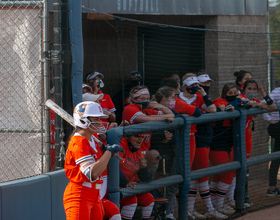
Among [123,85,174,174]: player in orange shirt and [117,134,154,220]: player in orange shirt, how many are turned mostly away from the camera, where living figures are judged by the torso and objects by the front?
0

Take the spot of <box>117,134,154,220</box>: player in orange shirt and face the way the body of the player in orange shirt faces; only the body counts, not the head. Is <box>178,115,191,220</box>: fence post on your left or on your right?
on your left

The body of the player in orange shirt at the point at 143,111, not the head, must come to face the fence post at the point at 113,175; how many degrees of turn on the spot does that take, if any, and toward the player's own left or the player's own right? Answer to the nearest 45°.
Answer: approximately 45° to the player's own right

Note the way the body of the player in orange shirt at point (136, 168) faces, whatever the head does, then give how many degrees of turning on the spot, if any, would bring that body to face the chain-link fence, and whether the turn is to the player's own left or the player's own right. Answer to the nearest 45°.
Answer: approximately 135° to the player's own right

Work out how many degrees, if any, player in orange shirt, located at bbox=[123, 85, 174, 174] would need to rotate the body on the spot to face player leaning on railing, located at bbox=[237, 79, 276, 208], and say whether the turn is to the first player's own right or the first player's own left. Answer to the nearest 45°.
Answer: approximately 90° to the first player's own left

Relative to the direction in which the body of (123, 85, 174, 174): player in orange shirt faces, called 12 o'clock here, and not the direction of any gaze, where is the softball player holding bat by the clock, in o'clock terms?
The softball player holding bat is roughly at 2 o'clock from the player in orange shirt.

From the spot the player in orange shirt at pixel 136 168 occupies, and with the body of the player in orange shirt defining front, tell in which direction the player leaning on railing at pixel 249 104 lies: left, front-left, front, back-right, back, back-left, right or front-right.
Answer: left

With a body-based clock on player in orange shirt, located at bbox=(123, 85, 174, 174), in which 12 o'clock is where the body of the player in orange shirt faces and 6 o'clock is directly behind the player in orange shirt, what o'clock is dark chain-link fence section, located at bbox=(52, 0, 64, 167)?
The dark chain-link fence section is roughly at 3 o'clock from the player in orange shirt.

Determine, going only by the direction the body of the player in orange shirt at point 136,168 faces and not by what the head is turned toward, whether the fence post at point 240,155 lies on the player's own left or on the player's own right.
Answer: on the player's own left

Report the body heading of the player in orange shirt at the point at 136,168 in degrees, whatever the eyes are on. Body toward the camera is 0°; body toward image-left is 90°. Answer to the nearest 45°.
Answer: approximately 315°
